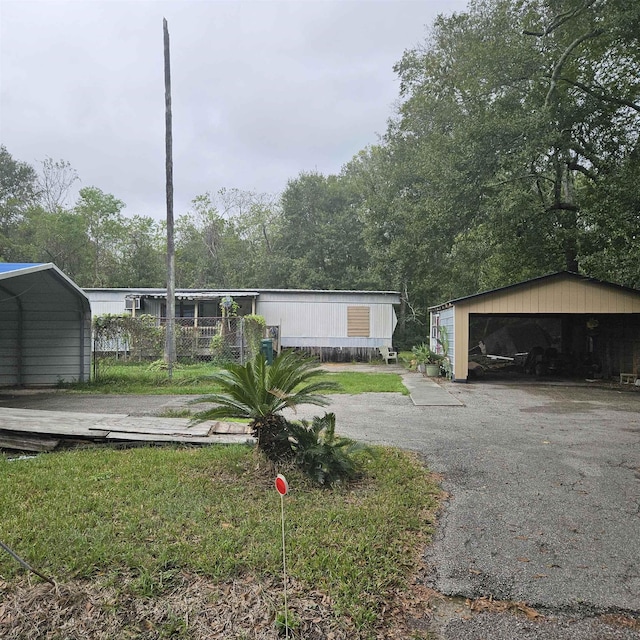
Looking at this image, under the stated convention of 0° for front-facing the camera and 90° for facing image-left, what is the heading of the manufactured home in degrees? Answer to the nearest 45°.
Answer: approximately 0°

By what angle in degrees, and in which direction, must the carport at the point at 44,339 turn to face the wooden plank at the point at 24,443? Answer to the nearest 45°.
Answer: approximately 45° to its right

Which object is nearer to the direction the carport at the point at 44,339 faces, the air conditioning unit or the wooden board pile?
the wooden board pile

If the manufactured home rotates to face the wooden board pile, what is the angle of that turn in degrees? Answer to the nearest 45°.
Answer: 0° — it already faces it

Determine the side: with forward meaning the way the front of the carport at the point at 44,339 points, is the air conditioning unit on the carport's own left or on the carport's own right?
on the carport's own left

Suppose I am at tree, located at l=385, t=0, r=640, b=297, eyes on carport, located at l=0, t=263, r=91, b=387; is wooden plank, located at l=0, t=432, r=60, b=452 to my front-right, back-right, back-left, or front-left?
front-left

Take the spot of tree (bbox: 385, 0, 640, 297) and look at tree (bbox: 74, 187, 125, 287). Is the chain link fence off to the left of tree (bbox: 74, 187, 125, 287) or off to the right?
left

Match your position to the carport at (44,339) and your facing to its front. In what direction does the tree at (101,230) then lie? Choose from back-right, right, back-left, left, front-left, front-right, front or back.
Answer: back-left

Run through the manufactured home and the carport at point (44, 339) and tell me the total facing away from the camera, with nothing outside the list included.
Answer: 0

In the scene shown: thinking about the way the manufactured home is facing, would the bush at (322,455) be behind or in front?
in front

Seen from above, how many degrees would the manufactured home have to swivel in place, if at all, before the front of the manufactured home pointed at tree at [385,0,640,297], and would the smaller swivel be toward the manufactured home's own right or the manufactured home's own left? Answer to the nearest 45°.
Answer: approximately 45° to the manufactured home's own left

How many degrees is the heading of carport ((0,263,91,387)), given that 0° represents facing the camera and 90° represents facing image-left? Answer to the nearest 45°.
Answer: approximately 315°
